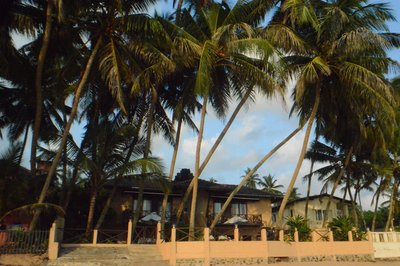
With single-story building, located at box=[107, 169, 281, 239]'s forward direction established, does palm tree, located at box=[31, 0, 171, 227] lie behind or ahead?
ahead

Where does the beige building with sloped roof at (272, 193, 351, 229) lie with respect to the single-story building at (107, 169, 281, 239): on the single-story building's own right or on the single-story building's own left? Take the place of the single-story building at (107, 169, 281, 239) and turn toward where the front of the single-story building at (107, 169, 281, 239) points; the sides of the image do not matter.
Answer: on the single-story building's own left

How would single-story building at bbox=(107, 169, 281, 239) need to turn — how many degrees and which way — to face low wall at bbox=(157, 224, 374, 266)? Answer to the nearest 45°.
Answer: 0° — it already faces it

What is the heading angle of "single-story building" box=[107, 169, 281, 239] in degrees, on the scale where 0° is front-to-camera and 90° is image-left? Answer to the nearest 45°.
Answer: approximately 0°

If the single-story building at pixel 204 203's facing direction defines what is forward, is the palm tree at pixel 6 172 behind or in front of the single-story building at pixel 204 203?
in front

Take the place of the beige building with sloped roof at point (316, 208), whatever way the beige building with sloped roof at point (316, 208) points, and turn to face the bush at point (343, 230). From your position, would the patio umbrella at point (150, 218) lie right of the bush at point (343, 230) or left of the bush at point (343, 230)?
right

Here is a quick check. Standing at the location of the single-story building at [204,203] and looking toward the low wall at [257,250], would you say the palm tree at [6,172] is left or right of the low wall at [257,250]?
right

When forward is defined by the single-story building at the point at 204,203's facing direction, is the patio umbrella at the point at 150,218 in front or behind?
in front

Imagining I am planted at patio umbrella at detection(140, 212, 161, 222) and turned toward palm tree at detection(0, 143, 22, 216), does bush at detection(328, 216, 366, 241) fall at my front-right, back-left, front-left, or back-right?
back-left

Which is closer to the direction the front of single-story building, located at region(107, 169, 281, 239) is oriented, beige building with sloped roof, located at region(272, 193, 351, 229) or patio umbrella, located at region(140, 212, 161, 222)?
the patio umbrella

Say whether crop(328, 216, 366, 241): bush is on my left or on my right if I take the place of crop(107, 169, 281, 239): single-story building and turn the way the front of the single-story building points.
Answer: on my left
